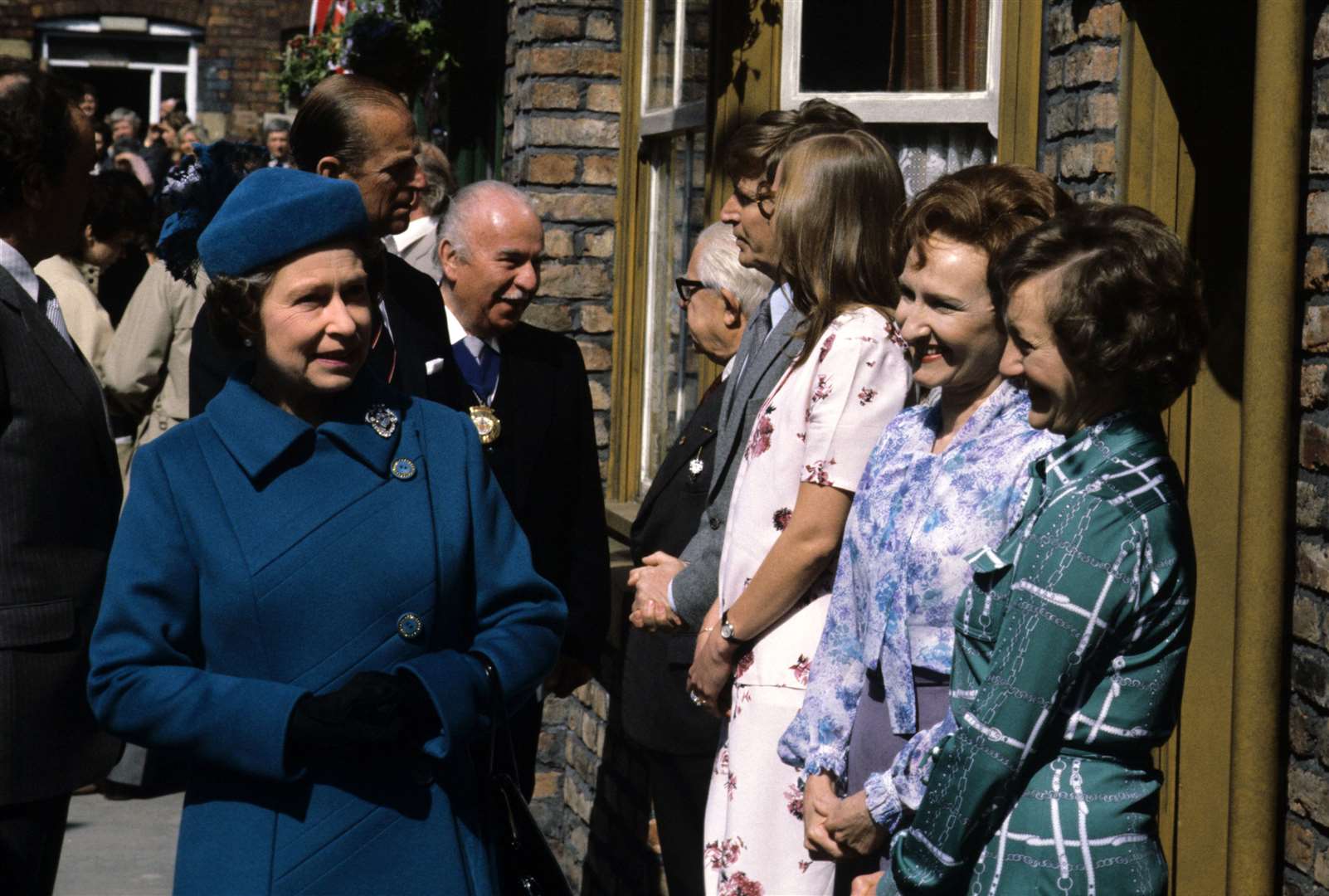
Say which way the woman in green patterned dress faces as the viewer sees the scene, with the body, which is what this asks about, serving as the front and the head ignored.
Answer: to the viewer's left

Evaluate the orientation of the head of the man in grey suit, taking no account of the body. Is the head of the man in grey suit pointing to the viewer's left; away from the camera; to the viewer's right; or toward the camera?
to the viewer's left

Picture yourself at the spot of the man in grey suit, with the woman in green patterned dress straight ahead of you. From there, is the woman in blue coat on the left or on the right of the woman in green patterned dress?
right

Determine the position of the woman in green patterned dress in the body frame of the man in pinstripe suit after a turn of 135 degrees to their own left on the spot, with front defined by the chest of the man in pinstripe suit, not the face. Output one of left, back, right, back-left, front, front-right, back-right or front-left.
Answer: back

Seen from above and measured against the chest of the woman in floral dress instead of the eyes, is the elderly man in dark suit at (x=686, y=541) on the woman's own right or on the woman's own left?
on the woman's own right

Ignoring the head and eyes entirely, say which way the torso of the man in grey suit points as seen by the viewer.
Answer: to the viewer's left

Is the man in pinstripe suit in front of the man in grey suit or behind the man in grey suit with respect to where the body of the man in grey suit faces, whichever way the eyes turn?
in front

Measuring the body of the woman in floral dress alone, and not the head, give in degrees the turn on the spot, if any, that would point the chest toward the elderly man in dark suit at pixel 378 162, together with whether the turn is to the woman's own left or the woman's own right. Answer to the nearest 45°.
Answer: approximately 45° to the woman's own right

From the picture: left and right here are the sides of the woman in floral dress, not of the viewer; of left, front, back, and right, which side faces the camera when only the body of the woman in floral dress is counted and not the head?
left

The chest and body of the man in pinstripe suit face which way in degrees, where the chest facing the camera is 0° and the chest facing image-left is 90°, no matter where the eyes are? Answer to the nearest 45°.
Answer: approximately 270°
